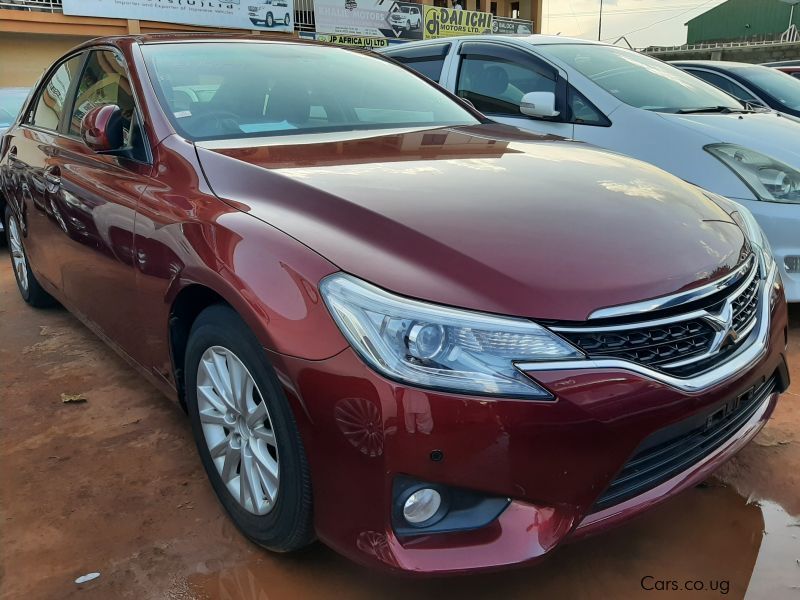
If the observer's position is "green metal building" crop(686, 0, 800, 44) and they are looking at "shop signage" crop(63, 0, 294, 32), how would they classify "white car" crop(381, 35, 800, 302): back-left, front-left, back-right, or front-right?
front-left

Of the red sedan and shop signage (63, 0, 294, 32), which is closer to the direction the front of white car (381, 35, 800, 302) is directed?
the red sedan

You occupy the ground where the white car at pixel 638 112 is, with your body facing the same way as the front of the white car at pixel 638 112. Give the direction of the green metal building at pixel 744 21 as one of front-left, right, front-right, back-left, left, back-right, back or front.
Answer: back-left

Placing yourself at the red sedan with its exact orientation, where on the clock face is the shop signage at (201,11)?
The shop signage is roughly at 7 o'clock from the red sedan.

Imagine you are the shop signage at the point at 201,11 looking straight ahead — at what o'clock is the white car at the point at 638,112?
The white car is roughly at 12 o'clock from the shop signage.

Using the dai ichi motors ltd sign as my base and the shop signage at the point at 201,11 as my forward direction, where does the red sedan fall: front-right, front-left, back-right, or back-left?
front-left

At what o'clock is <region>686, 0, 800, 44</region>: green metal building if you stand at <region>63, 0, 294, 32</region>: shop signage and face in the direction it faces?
The green metal building is roughly at 8 o'clock from the shop signage.

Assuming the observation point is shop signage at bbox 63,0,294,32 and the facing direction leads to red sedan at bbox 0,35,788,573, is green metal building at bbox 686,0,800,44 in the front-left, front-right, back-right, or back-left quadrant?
back-left

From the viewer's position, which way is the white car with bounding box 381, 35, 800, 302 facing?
facing the viewer and to the right of the viewer

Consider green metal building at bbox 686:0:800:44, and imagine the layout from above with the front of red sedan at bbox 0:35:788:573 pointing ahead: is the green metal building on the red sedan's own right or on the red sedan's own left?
on the red sedan's own left

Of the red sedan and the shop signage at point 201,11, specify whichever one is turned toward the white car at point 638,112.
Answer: the shop signage

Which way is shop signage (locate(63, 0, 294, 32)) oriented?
toward the camera
